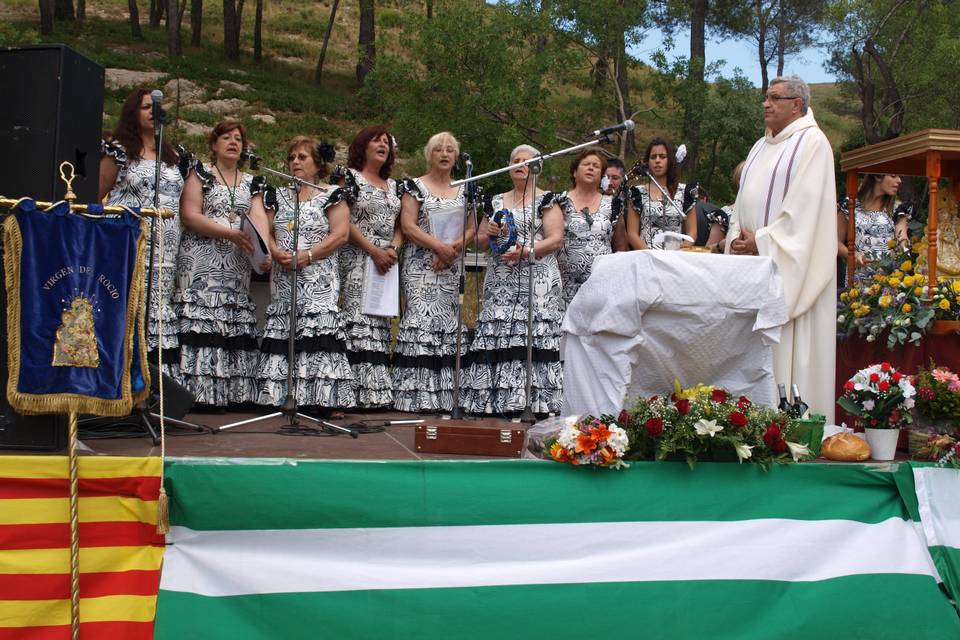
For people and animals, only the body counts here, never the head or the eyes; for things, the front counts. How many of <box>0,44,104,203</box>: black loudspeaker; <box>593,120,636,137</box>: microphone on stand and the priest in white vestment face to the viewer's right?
1

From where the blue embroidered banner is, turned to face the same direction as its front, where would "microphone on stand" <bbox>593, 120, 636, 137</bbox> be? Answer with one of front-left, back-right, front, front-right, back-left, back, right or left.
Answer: left

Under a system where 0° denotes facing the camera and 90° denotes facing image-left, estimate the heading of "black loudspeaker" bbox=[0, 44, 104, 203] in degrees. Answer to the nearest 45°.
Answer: approximately 45°

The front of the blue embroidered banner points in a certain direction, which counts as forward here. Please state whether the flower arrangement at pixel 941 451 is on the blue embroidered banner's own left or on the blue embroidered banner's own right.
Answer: on the blue embroidered banner's own left

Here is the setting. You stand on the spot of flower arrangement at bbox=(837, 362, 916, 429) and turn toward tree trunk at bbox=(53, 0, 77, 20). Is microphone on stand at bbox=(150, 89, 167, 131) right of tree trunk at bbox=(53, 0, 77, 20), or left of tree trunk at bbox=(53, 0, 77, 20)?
left

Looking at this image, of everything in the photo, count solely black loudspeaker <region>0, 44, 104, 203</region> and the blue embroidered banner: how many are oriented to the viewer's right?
0

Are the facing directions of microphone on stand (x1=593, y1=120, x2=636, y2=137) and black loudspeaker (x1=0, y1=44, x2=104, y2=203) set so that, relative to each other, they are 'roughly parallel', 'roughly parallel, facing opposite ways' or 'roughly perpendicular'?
roughly perpendicular

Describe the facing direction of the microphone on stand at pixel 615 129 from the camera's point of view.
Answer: facing to the right of the viewer

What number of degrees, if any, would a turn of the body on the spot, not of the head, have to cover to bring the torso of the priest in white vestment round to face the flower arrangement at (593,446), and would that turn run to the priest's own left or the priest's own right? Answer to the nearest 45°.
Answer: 0° — they already face it

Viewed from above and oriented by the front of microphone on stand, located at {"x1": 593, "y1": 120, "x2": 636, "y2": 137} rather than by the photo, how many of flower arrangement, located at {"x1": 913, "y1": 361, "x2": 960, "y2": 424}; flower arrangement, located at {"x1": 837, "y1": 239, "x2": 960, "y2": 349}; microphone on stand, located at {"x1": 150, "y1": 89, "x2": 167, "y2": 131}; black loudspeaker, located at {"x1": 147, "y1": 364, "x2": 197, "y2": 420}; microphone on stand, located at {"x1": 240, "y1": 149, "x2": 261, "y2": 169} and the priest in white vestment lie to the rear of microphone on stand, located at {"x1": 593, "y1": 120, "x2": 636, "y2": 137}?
3
